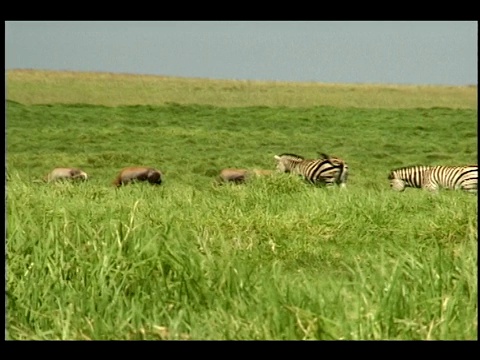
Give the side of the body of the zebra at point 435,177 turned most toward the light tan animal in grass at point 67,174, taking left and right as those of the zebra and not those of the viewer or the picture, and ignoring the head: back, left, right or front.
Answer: front

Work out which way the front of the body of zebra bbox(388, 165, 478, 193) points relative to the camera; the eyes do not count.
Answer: to the viewer's left

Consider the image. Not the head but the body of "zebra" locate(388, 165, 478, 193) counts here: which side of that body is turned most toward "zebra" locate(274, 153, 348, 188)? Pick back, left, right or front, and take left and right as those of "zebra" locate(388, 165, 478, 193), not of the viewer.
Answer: front

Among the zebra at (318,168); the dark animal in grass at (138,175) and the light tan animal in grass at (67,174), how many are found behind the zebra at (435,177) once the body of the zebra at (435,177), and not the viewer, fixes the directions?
0

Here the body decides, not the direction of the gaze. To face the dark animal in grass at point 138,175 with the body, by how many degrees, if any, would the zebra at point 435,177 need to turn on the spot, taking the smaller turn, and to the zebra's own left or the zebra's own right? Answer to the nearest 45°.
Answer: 0° — it already faces it
